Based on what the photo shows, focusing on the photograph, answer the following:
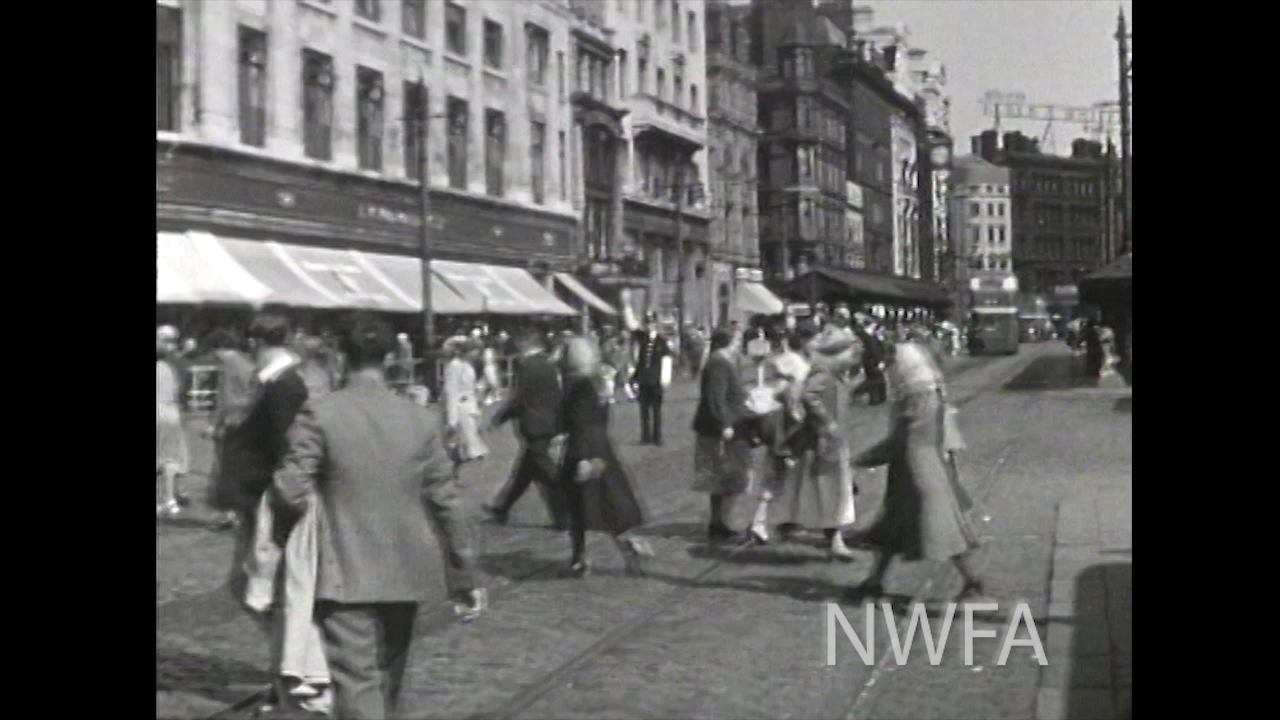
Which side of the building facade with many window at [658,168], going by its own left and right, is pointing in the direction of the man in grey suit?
right

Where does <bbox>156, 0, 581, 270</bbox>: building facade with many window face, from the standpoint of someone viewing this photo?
facing the viewer and to the right of the viewer

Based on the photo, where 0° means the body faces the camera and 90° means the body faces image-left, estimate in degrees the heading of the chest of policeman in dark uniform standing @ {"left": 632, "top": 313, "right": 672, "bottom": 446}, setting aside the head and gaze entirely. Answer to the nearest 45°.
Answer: approximately 0°

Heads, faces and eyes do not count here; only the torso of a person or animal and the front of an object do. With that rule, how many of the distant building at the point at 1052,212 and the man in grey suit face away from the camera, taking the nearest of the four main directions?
1

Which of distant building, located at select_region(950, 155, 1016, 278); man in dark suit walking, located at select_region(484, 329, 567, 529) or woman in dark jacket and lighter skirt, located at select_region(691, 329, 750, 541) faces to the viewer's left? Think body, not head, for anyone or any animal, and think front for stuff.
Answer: the man in dark suit walking

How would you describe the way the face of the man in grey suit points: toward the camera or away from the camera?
away from the camera

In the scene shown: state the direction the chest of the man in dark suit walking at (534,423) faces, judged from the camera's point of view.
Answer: to the viewer's left

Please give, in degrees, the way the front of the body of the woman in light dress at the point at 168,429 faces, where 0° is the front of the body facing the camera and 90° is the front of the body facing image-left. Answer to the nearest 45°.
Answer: approximately 270°
